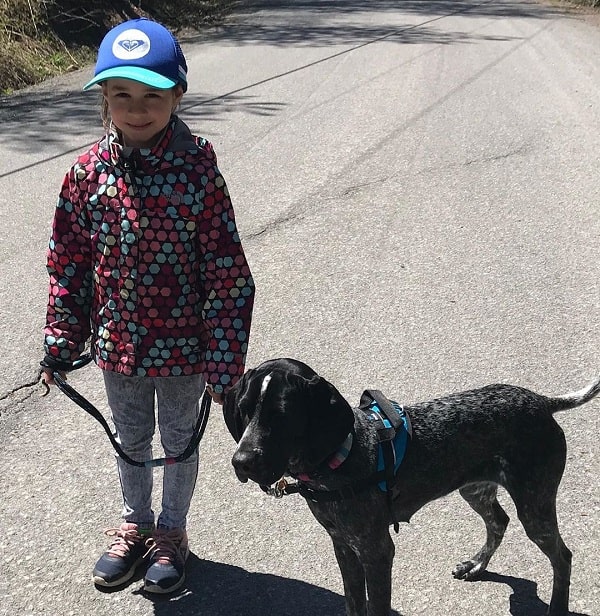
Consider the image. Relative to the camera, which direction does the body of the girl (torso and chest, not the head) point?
toward the camera

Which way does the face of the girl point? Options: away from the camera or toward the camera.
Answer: toward the camera

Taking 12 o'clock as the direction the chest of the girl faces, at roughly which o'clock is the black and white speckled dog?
The black and white speckled dog is roughly at 10 o'clock from the girl.
